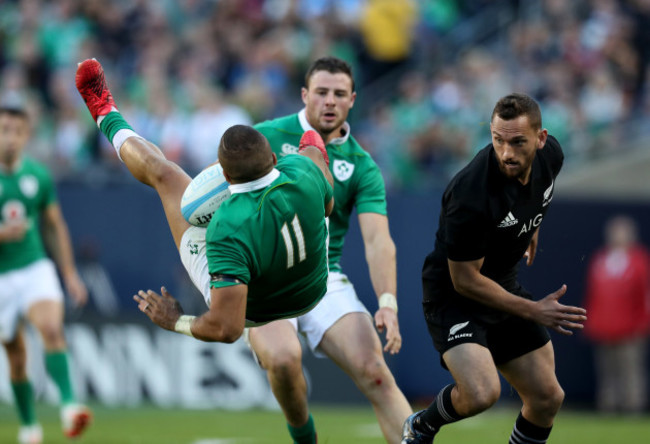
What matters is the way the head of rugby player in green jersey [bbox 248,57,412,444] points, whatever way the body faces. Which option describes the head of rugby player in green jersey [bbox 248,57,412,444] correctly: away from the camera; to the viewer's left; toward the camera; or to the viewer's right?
toward the camera

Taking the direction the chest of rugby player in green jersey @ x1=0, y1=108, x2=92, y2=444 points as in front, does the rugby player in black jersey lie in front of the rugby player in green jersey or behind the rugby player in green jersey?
in front

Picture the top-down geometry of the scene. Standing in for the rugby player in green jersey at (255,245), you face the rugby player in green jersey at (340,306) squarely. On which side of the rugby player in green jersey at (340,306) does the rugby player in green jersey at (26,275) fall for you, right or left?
left

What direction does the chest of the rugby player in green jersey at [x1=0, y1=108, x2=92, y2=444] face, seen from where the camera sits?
toward the camera

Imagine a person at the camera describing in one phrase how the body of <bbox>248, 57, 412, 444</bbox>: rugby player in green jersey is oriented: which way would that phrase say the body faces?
toward the camera

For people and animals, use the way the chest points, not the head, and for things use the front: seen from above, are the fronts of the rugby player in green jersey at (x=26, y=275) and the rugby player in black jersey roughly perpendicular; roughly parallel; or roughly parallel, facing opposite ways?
roughly parallel

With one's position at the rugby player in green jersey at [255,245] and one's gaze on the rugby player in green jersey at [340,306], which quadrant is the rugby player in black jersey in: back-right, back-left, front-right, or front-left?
front-right

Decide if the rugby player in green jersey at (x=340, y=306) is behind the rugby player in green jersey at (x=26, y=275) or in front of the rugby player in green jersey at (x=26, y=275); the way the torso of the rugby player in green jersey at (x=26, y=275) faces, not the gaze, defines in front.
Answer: in front

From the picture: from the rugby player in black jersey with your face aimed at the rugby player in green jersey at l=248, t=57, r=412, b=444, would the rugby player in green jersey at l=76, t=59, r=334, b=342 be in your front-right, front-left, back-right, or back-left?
front-left

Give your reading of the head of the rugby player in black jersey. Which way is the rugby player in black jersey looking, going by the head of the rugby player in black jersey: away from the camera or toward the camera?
toward the camera

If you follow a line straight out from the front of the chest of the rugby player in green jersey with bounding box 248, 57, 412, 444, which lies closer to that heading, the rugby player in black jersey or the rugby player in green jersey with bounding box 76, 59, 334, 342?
the rugby player in green jersey

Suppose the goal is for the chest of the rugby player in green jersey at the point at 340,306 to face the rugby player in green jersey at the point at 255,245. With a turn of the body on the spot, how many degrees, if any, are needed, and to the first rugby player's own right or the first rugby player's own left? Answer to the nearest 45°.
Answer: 0° — they already face them

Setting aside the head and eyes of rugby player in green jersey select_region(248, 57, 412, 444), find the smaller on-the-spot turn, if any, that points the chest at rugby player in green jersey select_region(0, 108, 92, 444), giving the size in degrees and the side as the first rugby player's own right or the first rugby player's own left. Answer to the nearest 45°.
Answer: approximately 135° to the first rugby player's own right

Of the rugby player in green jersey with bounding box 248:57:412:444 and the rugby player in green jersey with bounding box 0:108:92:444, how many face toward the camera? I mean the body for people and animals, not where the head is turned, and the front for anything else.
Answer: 2
